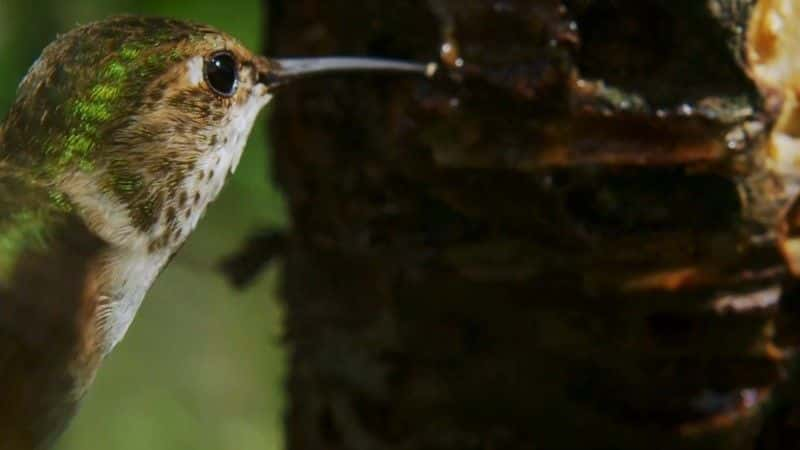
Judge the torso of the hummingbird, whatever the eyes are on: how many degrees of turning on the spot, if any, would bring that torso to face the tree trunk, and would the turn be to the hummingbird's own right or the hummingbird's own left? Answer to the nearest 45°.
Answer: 0° — it already faces it

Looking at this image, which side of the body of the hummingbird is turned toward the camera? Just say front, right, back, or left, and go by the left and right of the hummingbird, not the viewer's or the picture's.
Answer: right
